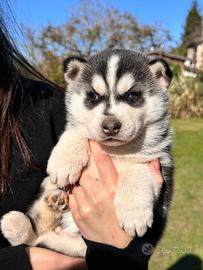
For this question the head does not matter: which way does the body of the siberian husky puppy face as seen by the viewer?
toward the camera
